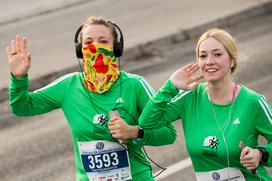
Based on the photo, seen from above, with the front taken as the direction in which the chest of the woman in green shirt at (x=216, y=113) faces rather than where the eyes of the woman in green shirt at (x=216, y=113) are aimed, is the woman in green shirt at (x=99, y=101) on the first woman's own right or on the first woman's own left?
on the first woman's own right

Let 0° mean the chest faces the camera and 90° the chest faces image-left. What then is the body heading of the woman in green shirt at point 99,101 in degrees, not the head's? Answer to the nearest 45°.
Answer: approximately 0°

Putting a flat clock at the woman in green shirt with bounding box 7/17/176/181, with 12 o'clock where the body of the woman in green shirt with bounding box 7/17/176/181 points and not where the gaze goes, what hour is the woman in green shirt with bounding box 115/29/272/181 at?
the woman in green shirt with bounding box 115/29/272/181 is roughly at 10 o'clock from the woman in green shirt with bounding box 7/17/176/181.

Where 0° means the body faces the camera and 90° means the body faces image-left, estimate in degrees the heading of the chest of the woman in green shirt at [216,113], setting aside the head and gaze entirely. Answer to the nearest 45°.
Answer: approximately 0°

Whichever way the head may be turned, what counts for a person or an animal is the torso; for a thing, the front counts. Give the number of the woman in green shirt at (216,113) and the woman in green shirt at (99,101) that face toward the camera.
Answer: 2
